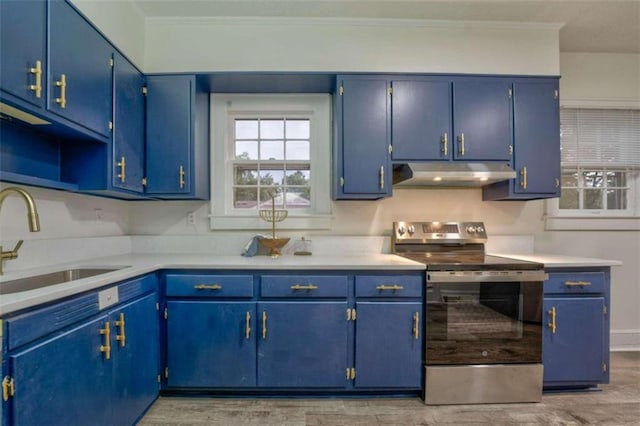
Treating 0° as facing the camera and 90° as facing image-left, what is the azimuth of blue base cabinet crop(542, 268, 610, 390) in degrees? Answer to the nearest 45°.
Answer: approximately 0°

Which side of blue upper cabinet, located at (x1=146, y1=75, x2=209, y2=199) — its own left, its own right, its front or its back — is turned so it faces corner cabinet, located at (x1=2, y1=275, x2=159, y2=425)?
front

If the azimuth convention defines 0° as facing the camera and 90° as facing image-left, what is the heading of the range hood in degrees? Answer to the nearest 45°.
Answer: approximately 0°

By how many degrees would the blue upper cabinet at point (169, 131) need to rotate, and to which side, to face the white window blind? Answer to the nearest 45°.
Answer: approximately 90° to its left

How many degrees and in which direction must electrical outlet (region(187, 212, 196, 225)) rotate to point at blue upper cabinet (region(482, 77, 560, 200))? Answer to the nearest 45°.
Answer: approximately 45° to its left

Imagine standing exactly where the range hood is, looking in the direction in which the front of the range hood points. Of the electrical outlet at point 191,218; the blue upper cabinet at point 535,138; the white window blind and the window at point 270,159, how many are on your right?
2
